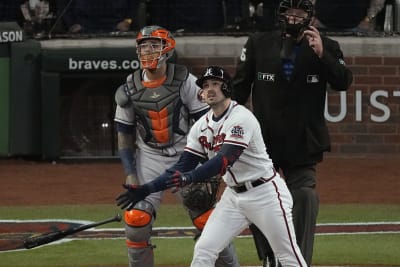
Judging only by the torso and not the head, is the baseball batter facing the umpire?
no

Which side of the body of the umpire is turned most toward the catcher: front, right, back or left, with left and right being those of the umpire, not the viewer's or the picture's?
right

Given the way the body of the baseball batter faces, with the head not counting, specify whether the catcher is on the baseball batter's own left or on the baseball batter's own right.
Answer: on the baseball batter's own right

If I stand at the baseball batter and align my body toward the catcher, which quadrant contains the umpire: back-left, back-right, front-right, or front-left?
front-right

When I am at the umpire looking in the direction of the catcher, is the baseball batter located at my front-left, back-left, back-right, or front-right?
front-left

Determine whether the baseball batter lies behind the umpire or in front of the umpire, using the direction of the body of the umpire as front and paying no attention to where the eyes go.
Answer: in front

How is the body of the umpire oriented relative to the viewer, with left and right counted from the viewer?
facing the viewer

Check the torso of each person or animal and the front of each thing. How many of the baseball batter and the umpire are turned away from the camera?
0

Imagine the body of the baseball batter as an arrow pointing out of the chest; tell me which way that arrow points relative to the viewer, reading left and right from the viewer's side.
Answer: facing the viewer and to the left of the viewer
